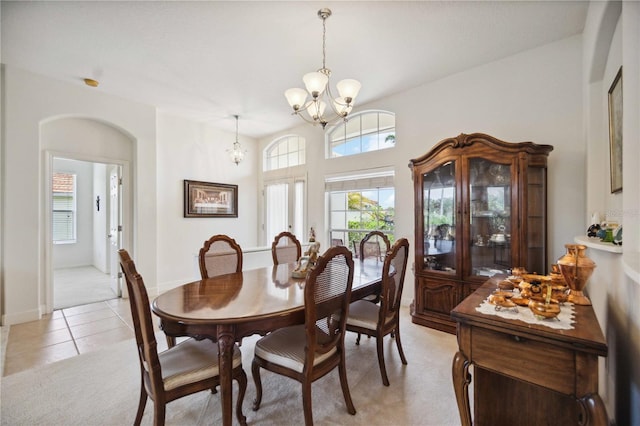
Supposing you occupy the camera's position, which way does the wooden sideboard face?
facing the viewer and to the left of the viewer

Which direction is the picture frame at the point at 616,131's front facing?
to the viewer's left

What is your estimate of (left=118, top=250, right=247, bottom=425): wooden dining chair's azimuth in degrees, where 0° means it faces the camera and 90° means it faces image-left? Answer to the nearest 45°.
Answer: approximately 225°

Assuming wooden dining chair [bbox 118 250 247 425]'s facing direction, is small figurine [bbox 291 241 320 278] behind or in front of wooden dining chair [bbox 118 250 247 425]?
in front

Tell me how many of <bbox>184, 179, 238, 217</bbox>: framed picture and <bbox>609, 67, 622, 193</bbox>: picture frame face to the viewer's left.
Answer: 1

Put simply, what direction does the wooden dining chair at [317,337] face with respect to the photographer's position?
facing away from the viewer and to the left of the viewer

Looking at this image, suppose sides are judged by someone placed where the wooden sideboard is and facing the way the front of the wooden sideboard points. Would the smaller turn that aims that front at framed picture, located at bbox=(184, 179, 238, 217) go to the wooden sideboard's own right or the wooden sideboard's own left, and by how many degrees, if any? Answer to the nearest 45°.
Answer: approximately 45° to the wooden sideboard's own right

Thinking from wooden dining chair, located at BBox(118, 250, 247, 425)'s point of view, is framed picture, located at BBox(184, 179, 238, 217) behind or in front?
in front

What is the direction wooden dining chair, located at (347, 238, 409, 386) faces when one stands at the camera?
facing away from the viewer and to the left of the viewer

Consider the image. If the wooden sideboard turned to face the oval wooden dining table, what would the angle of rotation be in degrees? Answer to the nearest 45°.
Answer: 0° — it already faces it

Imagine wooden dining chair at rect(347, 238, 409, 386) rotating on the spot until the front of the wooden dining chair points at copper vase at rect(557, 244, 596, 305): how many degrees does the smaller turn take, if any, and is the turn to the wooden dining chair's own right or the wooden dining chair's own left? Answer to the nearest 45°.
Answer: approximately 180°

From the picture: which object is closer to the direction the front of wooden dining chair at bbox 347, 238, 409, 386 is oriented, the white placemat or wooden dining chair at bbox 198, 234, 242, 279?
the wooden dining chair
